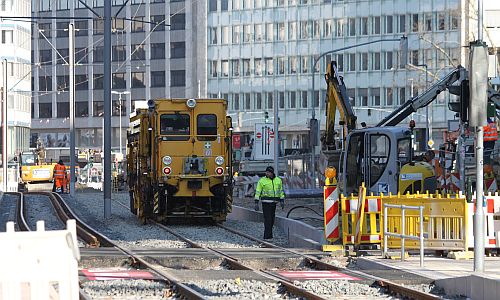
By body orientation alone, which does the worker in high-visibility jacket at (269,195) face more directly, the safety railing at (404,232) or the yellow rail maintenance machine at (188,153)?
the safety railing

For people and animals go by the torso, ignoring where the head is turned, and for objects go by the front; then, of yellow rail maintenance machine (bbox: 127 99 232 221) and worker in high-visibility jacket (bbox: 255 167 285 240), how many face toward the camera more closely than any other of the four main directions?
2

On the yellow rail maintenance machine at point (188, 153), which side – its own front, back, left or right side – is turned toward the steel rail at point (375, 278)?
front

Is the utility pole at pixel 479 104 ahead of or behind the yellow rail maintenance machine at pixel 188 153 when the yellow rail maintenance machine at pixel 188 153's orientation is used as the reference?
ahead

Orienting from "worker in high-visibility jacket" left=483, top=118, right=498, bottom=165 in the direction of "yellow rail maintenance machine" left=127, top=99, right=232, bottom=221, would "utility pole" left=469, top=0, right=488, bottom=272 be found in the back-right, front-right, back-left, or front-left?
front-left

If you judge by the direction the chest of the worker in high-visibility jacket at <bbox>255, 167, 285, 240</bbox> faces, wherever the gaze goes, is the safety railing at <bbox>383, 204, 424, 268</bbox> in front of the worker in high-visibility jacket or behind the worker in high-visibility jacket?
in front

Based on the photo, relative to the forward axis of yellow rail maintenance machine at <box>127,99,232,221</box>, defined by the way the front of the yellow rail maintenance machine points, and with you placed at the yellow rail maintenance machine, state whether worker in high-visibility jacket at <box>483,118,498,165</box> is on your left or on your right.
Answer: on your left

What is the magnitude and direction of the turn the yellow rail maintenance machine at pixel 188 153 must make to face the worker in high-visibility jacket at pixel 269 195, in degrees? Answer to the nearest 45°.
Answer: approximately 45° to its left

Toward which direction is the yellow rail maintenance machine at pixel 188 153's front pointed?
toward the camera

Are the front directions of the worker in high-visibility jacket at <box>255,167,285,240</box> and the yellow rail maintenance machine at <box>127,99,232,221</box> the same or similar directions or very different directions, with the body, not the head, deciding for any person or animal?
same or similar directions

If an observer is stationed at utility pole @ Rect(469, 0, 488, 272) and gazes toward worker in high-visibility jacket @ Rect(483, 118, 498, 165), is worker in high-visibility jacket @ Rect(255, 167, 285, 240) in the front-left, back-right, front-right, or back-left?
front-left

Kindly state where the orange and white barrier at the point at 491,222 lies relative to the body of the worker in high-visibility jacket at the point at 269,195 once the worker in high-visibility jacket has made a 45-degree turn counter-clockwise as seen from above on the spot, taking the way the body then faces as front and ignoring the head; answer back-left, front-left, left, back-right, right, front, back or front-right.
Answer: front

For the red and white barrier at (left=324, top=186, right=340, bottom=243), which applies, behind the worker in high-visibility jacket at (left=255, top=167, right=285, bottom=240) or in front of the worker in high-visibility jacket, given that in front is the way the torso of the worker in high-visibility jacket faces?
in front
